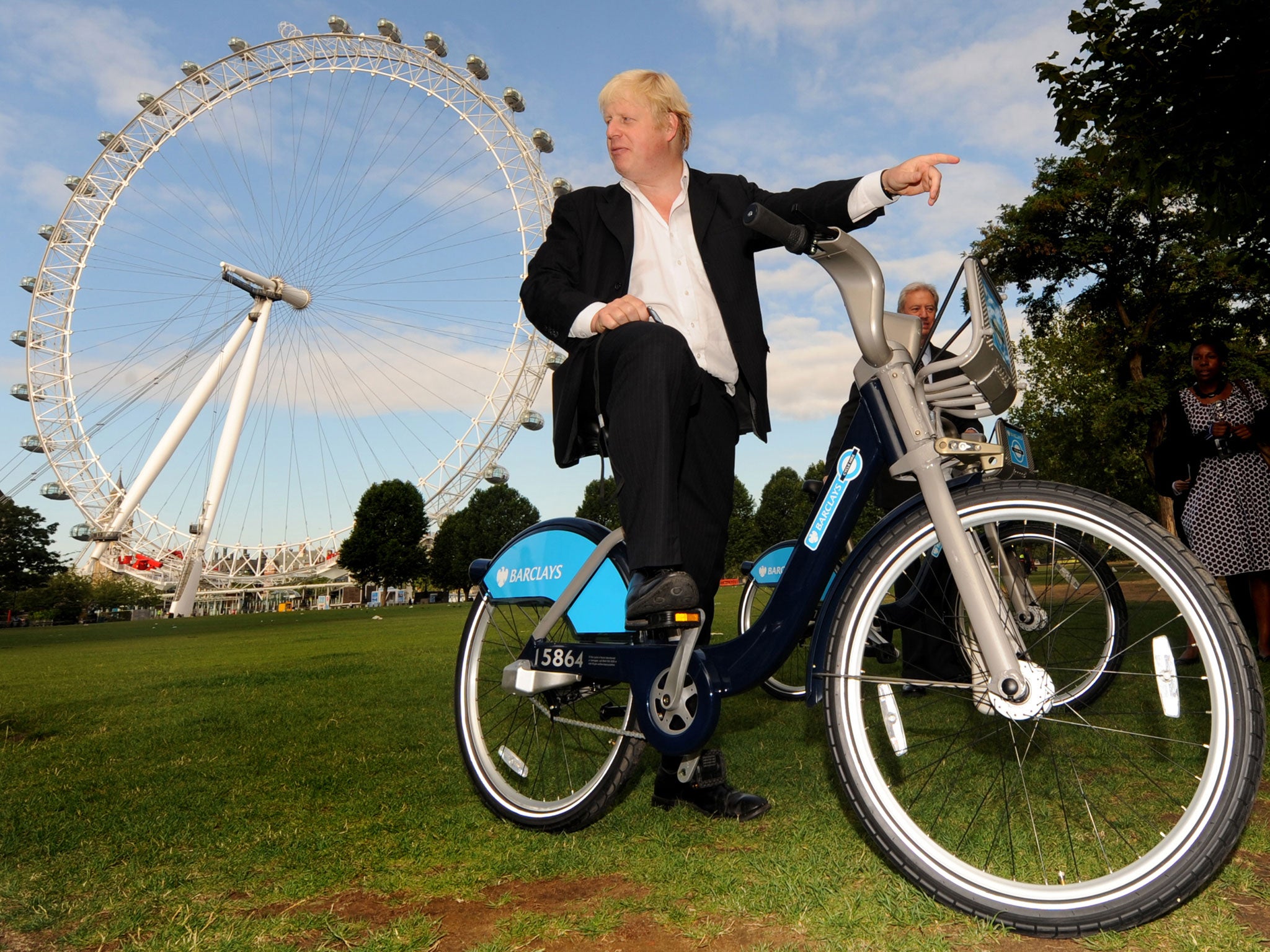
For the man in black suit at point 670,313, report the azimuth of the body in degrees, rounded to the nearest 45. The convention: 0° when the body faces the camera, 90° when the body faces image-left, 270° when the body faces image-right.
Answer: approximately 0°

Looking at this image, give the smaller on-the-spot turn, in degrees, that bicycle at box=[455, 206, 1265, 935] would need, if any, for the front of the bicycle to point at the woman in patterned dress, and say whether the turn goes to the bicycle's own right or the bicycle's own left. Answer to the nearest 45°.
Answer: approximately 90° to the bicycle's own left

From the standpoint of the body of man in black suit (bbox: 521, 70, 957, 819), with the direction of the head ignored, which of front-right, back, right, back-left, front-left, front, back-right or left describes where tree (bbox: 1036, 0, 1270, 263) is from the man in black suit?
back-left

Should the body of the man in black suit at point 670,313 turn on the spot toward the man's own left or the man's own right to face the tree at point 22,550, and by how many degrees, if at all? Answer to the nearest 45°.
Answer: approximately 135° to the man's own right

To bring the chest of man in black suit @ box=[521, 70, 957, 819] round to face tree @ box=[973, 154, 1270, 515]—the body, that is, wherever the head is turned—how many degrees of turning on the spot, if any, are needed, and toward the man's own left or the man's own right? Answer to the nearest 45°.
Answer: approximately 135° to the man's own left

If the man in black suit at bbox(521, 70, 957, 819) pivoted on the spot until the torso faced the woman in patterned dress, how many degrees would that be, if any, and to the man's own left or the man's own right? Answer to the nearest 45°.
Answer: approximately 135° to the man's own left

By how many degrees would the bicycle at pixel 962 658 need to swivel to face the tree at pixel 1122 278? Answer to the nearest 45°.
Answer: approximately 135° to its left
